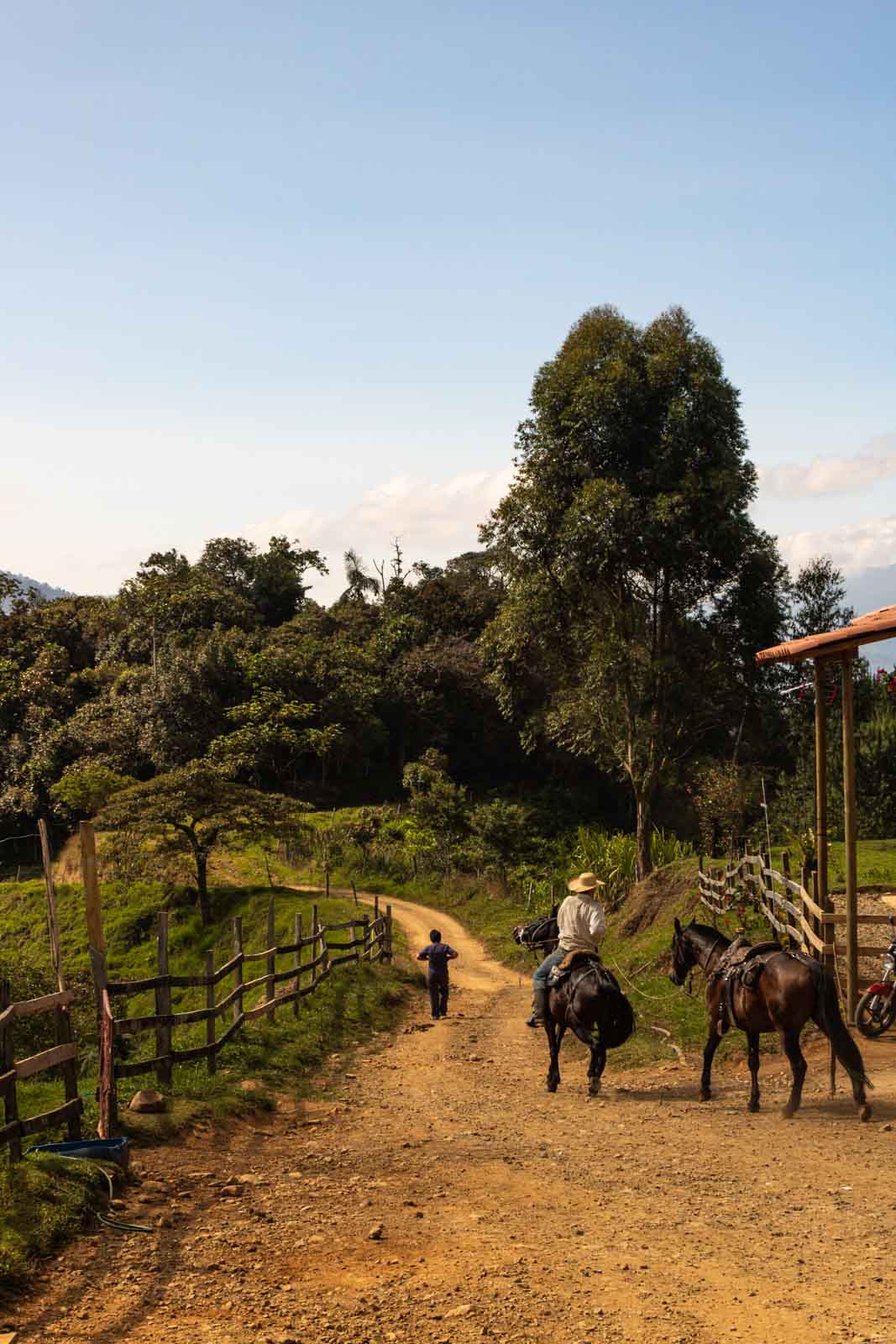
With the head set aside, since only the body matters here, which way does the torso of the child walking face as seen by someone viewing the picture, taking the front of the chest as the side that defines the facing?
away from the camera

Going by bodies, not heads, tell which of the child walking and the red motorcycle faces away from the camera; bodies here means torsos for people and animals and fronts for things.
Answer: the child walking

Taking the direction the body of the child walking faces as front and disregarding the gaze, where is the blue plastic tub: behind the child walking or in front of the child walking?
behind

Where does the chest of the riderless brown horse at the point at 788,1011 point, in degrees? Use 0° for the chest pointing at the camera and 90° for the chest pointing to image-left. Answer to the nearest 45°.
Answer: approximately 135°

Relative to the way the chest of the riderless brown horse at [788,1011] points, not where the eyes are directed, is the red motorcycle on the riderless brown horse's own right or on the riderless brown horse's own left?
on the riderless brown horse's own right

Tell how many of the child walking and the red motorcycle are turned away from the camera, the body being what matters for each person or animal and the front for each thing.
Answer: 1

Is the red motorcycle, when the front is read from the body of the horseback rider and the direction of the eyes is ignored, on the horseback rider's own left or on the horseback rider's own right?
on the horseback rider's own right

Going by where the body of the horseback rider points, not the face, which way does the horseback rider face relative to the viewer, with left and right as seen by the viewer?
facing away from the viewer and to the left of the viewer

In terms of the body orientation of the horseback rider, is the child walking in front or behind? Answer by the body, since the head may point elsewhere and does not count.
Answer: in front

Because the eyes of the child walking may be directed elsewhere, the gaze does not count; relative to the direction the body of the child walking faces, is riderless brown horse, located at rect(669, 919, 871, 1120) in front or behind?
behind

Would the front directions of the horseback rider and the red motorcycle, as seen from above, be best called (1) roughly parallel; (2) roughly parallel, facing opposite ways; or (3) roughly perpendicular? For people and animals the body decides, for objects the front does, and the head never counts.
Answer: roughly perpendicular
